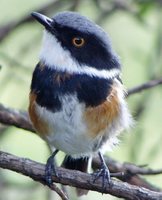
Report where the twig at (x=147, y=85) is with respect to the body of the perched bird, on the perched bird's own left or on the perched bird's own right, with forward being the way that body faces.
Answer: on the perched bird's own left

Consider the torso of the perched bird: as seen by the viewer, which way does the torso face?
toward the camera

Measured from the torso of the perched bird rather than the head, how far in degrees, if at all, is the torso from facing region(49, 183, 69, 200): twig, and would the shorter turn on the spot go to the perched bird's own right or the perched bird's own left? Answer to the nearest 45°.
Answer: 0° — it already faces it
